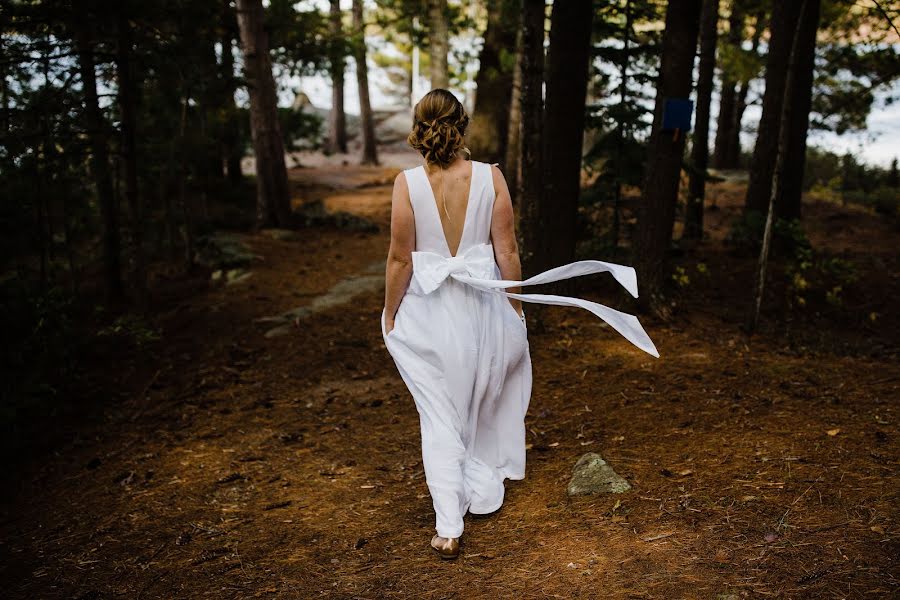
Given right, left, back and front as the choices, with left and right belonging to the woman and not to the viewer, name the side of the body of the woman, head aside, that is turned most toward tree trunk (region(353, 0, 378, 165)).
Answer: front

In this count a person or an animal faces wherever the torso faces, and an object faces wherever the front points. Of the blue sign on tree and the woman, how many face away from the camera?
1

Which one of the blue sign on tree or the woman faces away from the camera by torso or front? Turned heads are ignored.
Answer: the woman

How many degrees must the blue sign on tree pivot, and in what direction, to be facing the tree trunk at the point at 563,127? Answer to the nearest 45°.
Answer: approximately 90° to its right

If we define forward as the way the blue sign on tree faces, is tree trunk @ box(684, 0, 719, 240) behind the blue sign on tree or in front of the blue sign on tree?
behind

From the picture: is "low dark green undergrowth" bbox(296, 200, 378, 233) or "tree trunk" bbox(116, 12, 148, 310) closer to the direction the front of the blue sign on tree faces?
the tree trunk

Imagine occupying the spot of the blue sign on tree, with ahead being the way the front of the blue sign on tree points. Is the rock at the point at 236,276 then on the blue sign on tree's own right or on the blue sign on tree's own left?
on the blue sign on tree's own right

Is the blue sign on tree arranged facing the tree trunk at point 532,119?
no

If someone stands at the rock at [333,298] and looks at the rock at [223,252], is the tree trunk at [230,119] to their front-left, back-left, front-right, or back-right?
front-right

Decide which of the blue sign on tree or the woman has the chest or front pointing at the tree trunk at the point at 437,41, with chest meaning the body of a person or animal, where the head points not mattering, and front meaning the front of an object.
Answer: the woman

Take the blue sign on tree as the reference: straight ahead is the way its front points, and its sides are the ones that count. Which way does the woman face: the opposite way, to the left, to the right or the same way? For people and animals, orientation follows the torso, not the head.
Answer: the opposite way

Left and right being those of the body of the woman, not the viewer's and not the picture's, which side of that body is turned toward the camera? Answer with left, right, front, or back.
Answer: back

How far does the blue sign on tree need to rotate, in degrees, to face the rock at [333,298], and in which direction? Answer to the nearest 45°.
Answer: approximately 90° to its right

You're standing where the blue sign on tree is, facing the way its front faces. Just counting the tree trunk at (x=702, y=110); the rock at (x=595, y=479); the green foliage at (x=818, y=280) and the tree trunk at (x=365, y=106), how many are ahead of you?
1

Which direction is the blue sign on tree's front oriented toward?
toward the camera

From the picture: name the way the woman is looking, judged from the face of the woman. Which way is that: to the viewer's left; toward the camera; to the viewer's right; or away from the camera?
away from the camera

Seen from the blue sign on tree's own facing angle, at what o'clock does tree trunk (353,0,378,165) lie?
The tree trunk is roughly at 5 o'clock from the blue sign on tree.

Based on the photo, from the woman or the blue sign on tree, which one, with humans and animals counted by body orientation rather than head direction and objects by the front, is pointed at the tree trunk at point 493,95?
the woman

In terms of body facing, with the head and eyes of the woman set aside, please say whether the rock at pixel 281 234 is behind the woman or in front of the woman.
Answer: in front
